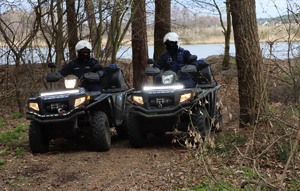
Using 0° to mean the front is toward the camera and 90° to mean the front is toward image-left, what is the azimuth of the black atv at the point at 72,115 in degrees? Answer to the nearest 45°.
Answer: approximately 45°

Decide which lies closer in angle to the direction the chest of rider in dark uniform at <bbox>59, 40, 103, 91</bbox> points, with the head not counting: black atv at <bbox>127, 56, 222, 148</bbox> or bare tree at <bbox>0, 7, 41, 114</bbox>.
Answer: the black atv

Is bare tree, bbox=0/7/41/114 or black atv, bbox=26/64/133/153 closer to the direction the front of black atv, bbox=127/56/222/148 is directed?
the black atv

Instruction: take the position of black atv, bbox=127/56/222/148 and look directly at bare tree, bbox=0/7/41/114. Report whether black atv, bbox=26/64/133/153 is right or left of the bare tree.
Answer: left

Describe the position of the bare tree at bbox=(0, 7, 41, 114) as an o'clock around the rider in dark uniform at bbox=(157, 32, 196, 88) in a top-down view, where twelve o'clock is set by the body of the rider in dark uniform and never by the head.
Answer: The bare tree is roughly at 3 o'clock from the rider in dark uniform.

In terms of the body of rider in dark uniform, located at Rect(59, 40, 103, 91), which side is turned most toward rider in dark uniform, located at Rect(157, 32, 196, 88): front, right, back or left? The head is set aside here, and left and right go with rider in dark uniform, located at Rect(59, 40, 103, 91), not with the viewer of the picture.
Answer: left

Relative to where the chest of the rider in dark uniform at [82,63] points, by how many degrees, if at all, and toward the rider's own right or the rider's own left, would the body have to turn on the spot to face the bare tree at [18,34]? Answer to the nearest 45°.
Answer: approximately 180°

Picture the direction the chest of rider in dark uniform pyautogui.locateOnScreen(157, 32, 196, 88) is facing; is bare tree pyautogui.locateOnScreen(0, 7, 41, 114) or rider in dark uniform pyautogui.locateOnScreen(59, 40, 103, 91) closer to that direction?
the rider in dark uniform

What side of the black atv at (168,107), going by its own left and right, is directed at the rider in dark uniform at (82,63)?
right

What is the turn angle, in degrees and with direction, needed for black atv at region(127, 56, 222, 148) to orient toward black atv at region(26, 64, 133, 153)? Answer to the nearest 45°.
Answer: approximately 45° to its right
